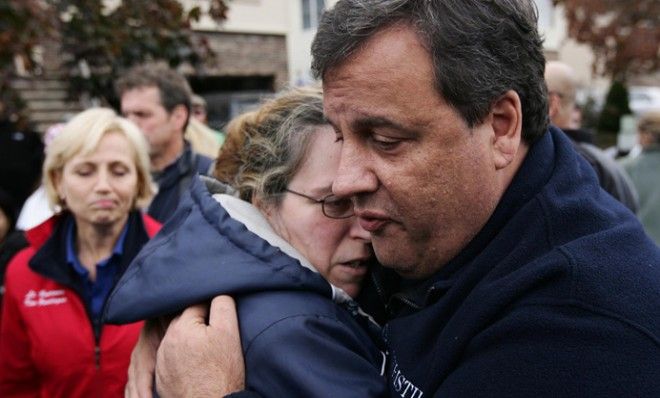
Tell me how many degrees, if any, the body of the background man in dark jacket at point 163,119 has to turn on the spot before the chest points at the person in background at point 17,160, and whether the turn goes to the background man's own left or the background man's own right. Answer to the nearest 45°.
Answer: approximately 90° to the background man's own right

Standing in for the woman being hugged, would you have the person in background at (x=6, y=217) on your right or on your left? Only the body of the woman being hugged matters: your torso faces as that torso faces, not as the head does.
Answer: on your left

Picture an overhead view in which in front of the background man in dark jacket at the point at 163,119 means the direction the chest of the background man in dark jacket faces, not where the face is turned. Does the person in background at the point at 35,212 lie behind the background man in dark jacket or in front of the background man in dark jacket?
in front

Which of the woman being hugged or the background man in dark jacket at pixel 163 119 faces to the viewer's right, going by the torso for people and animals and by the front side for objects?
the woman being hugged

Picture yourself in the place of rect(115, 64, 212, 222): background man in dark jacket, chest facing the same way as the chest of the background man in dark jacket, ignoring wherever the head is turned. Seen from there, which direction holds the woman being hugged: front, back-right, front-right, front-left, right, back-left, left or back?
front-left

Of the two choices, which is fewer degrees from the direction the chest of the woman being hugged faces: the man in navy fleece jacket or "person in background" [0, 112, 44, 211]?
the man in navy fleece jacket

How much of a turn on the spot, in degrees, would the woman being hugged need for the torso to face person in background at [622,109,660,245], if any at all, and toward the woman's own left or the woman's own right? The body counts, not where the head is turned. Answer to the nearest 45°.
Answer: approximately 45° to the woman's own left

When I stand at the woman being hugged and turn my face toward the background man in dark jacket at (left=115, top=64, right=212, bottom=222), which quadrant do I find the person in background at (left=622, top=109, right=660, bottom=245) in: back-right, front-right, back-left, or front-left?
front-right

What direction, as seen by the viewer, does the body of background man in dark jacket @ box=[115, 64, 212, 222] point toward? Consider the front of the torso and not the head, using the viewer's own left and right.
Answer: facing the viewer and to the left of the viewer

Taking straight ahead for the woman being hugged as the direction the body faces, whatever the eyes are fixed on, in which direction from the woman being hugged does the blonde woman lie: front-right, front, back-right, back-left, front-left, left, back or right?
back-left

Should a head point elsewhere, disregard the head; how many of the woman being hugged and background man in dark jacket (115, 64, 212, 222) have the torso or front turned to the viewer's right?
1

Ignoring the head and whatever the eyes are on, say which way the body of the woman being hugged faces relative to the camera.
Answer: to the viewer's right

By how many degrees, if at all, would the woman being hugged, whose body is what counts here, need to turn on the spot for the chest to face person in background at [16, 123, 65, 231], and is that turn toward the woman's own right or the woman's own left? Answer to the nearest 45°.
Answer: approximately 135° to the woman's own left
